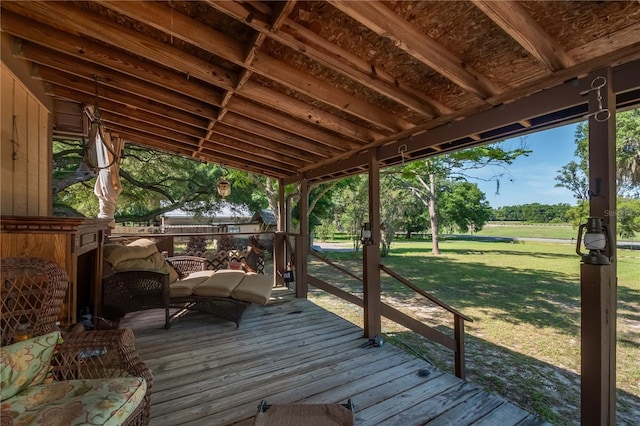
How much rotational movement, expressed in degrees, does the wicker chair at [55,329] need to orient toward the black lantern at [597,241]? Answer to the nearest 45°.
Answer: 0° — it already faces it

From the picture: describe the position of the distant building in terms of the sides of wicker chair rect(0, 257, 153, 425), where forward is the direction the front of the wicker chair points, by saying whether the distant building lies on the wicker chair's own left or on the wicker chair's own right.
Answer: on the wicker chair's own left

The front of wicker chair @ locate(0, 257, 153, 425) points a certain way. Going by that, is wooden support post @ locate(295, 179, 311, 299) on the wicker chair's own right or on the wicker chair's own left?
on the wicker chair's own left

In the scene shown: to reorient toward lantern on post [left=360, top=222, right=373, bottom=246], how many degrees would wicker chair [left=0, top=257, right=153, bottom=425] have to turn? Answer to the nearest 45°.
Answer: approximately 45° to its left

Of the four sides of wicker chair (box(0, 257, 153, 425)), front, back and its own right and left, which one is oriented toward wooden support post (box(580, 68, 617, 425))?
front

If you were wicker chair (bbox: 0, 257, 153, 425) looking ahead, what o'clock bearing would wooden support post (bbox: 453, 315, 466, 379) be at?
The wooden support post is roughly at 11 o'clock from the wicker chair.

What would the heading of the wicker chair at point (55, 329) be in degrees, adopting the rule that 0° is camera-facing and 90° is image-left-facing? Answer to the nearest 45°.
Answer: approximately 315°

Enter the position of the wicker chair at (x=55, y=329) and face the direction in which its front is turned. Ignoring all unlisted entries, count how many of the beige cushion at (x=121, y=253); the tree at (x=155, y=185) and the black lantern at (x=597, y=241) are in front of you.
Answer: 1

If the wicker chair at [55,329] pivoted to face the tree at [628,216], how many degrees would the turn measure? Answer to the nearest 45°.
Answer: approximately 45° to its left
